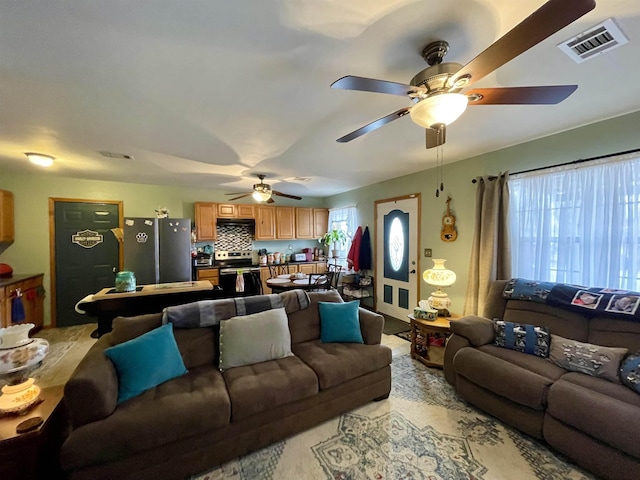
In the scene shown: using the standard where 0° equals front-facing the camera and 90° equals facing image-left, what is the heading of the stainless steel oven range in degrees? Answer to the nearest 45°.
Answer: approximately 0°

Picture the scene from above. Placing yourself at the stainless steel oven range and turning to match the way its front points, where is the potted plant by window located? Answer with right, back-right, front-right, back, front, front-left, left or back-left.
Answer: left

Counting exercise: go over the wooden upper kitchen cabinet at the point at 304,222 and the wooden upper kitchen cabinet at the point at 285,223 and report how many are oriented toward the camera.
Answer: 2

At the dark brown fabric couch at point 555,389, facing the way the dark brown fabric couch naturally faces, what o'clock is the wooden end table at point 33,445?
The wooden end table is roughly at 12 o'clock from the dark brown fabric couch.

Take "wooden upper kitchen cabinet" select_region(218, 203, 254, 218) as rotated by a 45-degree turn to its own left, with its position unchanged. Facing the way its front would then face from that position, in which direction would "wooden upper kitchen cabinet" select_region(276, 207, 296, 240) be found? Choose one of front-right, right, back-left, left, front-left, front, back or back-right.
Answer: front-left

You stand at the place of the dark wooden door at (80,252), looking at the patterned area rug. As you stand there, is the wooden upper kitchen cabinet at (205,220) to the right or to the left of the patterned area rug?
left

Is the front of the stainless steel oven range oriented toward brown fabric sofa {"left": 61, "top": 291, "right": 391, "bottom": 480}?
yes

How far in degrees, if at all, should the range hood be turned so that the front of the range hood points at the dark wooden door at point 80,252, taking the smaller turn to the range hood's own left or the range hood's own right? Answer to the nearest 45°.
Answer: approximately 90° to the range hood's own right
